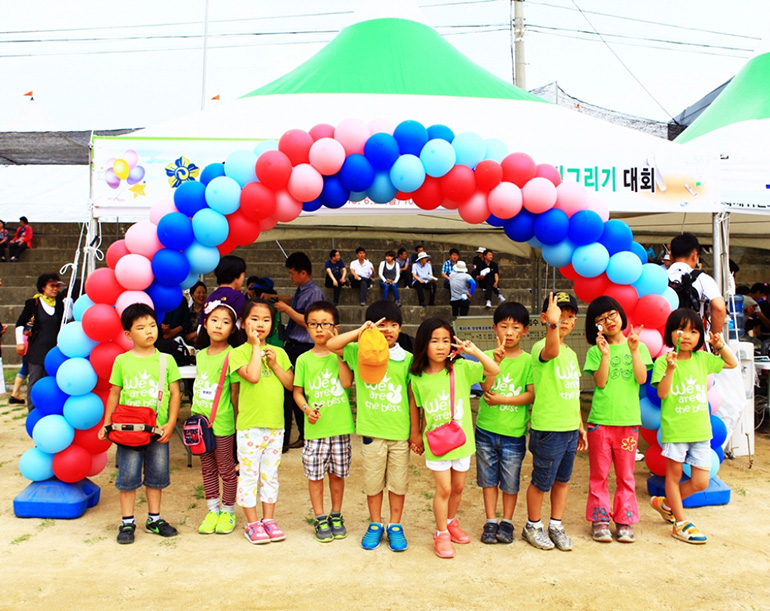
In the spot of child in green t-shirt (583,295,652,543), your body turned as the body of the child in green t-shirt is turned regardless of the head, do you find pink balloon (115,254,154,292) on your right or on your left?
on your right

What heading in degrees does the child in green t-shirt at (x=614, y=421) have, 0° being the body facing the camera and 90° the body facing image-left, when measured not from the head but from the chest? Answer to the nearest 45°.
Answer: approximately 0°

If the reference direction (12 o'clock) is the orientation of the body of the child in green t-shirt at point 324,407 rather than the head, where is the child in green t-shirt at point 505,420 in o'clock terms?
the child in green t-shirt at point 505,420 is roughly at 9 o'clock from the child in green t-shirt at point 324,407.

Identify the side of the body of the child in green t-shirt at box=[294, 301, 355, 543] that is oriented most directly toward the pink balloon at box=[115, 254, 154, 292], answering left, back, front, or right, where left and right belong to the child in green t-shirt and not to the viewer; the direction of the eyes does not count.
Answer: right

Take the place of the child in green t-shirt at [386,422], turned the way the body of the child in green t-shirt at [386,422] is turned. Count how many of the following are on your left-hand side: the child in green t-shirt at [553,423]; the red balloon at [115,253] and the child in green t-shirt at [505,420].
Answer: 2
